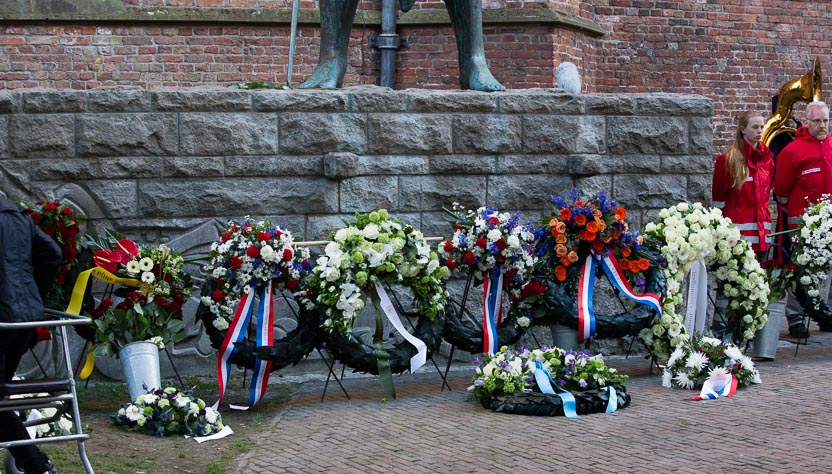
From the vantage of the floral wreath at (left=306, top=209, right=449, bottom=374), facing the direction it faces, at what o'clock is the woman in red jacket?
The woman in red jacket is roughly at 8 o'clock from the floral wreath.

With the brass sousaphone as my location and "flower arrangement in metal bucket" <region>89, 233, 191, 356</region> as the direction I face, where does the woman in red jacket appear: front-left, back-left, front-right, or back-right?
front-left

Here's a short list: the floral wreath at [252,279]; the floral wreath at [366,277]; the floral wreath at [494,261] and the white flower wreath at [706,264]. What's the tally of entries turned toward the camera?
4

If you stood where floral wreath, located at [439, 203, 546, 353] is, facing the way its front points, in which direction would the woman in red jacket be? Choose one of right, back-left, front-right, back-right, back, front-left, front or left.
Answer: back-left

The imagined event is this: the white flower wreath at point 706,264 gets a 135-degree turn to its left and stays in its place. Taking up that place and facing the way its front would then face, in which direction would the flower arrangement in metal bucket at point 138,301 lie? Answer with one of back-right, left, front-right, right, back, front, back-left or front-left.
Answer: back

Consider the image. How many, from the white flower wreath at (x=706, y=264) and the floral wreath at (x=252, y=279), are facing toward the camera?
2

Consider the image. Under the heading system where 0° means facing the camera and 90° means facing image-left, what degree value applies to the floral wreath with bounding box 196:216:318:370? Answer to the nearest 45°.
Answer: approximately 0°

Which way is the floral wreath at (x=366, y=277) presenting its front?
toward the camera

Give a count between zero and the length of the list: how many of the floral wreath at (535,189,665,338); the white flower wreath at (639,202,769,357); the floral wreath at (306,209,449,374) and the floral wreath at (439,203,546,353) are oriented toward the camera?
4

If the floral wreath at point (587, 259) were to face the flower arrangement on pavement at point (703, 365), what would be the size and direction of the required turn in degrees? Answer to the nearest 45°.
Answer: approximately 90° to its left

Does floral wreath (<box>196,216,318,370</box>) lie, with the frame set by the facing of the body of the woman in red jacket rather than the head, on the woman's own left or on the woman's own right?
on the woman's own right

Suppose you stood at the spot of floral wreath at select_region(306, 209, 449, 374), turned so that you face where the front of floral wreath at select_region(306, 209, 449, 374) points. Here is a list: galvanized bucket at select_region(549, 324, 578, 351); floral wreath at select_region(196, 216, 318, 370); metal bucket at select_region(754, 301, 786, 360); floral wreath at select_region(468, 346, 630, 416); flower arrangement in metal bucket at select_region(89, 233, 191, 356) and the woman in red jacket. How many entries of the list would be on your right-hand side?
2

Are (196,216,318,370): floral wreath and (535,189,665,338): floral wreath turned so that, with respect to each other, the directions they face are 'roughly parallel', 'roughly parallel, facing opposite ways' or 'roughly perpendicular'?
roughly parallel

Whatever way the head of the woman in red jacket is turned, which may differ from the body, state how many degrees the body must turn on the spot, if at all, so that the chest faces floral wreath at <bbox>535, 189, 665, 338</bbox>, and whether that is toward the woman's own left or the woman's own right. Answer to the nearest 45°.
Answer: approximately 90° to the woman's own right

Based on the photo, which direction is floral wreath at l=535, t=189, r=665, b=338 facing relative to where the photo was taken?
toward the camera
